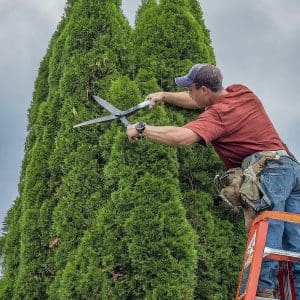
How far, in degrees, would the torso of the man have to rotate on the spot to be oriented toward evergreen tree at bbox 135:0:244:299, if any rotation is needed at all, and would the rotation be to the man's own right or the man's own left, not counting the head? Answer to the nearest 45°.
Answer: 0° — they already face it

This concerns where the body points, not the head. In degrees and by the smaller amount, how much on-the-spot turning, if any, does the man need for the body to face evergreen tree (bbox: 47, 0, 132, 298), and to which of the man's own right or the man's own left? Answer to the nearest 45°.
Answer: approximately 45° to the man's own left

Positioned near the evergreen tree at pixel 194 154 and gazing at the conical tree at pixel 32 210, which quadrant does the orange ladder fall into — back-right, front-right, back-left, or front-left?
back-left

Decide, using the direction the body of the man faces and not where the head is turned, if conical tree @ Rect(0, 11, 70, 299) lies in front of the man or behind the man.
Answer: in front

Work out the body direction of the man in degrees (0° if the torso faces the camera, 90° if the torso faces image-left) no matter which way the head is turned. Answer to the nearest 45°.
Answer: approximately 135°

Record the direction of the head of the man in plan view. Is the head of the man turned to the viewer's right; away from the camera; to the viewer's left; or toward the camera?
to the viewer's left

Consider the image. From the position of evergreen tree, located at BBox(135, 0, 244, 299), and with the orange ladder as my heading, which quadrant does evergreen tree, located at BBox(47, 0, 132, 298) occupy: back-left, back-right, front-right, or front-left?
back-right
